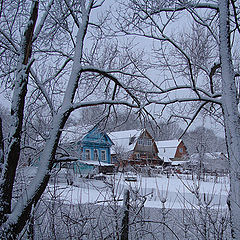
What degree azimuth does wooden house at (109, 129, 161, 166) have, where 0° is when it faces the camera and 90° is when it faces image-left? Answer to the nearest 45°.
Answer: approximately 315°

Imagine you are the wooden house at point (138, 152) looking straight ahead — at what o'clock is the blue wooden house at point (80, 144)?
The blue wooden house is roughly at 3 o'clock from the wooden house.

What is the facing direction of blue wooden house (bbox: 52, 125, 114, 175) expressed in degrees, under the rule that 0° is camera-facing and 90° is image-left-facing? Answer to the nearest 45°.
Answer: approximately 0°

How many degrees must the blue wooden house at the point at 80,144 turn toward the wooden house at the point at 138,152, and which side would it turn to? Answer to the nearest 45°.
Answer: approximately 135° to its left
